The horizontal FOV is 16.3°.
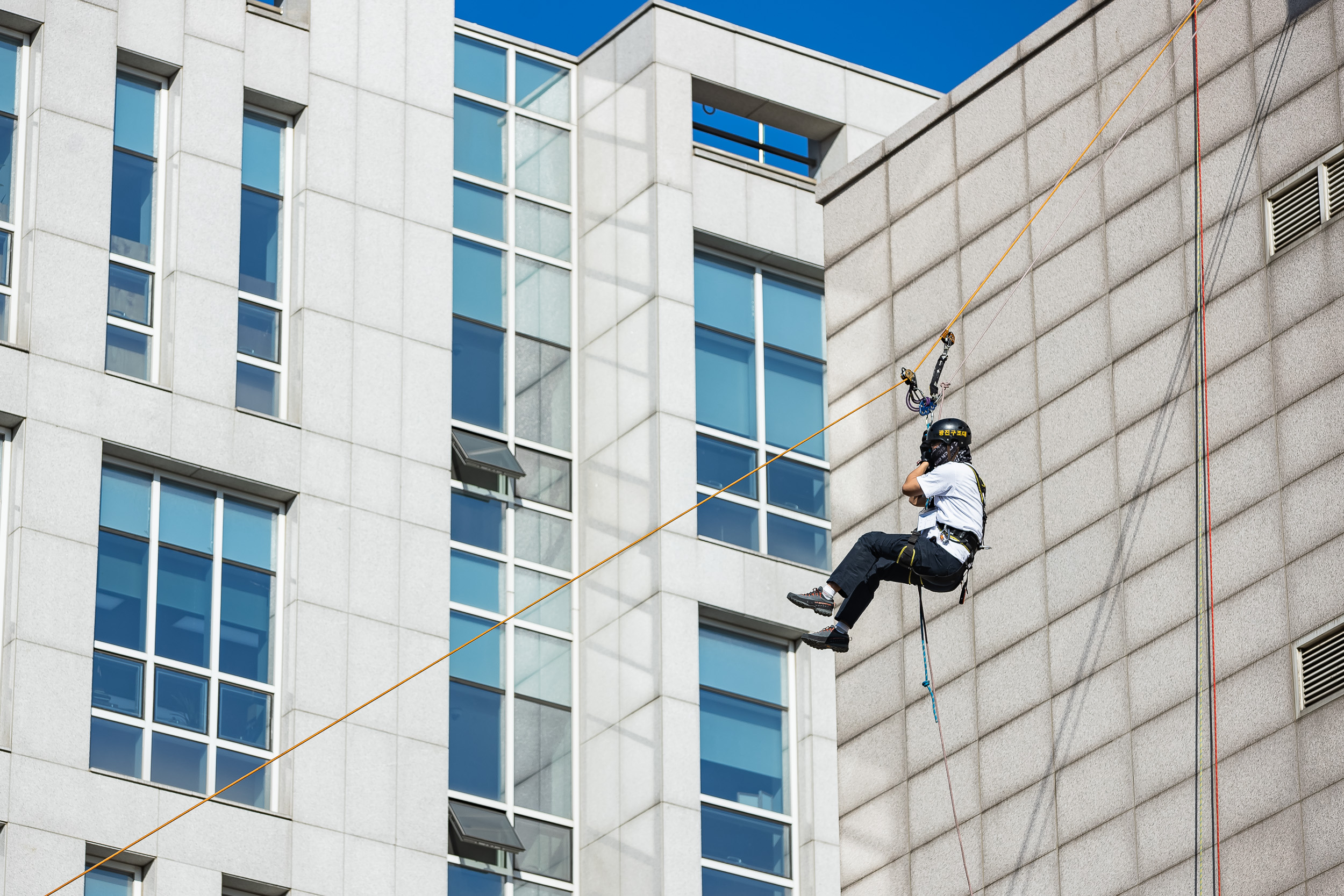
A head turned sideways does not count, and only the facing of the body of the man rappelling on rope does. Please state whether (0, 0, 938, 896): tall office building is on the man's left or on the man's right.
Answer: on the man's right

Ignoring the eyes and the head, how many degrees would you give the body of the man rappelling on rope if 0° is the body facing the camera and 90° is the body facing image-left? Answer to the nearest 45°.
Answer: approximately 90°
